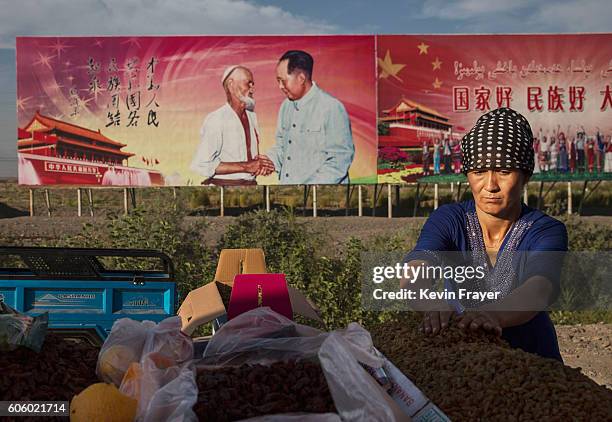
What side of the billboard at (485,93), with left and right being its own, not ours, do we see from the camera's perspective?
front

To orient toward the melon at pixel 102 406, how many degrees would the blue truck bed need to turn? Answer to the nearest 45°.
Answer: approximately 90° to its left

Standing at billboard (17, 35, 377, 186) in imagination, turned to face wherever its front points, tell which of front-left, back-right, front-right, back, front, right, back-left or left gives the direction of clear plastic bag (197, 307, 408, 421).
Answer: front

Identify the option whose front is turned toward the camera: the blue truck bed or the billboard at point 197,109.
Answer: the billboard

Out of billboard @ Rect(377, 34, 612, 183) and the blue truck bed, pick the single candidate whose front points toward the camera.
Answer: the billboard

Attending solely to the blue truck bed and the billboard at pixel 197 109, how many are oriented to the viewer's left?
1

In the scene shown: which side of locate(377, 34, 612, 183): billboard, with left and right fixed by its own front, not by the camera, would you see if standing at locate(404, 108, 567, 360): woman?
front

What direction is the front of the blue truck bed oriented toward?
to the viewer's left

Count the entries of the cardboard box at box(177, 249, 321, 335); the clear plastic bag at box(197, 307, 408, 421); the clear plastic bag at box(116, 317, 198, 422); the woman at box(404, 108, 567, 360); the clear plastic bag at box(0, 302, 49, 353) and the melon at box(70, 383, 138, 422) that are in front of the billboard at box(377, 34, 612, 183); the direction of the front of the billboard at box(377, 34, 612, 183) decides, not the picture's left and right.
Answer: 6

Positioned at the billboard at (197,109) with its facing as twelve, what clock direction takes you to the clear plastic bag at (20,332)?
The clear plastic bag is roughly at 12 o'clock from the billboard.

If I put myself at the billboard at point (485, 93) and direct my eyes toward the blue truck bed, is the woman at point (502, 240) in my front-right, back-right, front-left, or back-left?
front-left

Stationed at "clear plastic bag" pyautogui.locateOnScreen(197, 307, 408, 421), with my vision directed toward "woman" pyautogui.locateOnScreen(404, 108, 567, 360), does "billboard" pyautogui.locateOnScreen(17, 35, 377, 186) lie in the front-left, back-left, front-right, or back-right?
front-left

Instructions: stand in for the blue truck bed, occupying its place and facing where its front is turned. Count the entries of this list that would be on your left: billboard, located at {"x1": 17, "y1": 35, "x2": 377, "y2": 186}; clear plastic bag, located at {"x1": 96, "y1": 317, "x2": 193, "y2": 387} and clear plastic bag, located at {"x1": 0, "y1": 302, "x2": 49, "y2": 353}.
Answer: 2

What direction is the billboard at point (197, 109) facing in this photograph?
toward the camera

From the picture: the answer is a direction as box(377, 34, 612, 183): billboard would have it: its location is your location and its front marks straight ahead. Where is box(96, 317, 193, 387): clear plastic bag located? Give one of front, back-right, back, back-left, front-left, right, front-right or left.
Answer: front

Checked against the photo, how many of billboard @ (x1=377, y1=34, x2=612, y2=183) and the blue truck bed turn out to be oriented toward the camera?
1

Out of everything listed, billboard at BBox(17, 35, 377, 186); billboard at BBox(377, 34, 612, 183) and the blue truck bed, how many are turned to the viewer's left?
1

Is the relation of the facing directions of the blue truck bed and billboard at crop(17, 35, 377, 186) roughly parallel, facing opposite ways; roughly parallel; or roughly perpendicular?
roughly perpendicular

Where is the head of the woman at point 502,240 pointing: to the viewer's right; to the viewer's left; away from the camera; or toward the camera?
toward the camera
